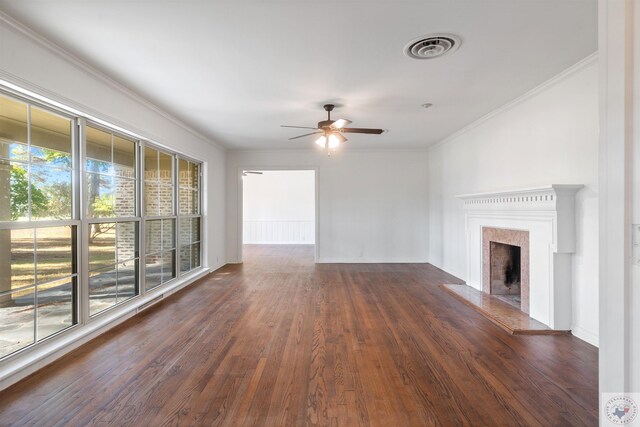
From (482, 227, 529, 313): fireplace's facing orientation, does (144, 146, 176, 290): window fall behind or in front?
in front

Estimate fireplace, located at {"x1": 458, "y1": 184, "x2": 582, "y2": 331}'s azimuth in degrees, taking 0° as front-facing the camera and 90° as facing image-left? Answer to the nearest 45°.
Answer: approximately 45°

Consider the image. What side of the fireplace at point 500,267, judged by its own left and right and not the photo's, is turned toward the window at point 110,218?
front

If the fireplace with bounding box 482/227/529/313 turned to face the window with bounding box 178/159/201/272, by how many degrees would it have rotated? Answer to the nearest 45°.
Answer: approximately 45° to its right

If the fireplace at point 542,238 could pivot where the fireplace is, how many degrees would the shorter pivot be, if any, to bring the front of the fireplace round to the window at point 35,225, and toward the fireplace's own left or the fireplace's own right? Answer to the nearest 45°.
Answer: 0° — it already faces it
